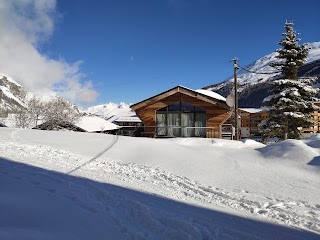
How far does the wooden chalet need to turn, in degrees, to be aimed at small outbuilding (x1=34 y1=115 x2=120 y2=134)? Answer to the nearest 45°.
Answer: approximately 135° to its right

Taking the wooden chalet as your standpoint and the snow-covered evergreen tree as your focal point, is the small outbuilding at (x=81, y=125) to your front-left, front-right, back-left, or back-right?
back-left

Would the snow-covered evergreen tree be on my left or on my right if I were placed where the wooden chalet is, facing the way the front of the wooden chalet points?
on my left

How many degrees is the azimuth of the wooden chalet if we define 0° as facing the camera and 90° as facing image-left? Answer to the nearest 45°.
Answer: approximately 0°
